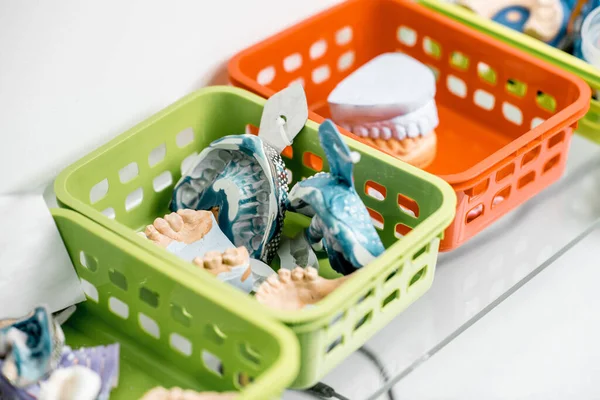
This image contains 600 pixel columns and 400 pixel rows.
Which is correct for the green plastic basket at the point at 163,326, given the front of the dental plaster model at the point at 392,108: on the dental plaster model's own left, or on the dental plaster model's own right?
on the dental plaster model's own right

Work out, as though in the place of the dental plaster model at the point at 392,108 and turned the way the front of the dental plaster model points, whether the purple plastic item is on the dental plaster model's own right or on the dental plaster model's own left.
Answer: on the dental plaster model's own right

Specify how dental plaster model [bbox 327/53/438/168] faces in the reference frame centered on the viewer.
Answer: facing the viewer and to the right of the viewer
